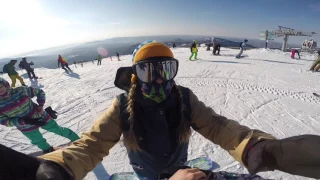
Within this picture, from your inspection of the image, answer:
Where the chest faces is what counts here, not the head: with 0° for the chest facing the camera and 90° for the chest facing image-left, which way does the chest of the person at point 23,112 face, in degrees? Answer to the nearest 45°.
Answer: approximately 315°

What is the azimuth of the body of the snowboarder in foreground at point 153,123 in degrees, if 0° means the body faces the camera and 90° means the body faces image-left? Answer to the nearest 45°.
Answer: approximately 0°

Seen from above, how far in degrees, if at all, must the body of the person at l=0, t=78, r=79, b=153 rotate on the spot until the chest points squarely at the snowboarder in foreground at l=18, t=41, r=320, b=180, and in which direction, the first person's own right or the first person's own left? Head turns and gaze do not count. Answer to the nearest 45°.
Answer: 0° — they already face them

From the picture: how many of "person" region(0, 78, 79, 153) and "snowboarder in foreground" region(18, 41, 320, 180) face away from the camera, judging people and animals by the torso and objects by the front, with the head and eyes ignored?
0

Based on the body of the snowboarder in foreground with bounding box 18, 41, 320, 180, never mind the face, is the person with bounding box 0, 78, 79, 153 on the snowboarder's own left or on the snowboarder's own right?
on the snowboarder's own right
